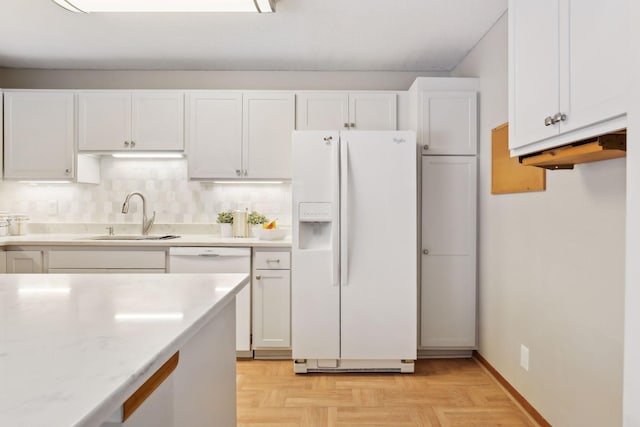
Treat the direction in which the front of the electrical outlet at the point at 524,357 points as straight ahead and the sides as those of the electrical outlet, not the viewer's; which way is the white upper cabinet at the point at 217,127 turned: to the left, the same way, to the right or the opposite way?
to the left

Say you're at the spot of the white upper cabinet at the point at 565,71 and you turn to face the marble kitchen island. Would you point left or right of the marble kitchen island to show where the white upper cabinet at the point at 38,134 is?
right

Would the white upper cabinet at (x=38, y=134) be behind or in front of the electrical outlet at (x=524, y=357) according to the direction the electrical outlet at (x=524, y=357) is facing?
in front

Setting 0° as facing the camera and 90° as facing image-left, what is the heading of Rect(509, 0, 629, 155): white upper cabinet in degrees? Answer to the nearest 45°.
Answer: approximately 45°

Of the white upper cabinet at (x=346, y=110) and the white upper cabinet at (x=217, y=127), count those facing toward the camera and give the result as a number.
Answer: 2

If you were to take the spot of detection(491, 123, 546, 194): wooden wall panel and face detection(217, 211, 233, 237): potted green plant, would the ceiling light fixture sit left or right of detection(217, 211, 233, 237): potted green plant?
left

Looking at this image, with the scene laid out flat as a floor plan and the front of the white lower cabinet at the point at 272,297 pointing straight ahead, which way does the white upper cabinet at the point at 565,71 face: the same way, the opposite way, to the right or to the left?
to the right

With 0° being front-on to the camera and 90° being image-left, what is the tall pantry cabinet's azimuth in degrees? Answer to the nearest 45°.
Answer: approximately 0°

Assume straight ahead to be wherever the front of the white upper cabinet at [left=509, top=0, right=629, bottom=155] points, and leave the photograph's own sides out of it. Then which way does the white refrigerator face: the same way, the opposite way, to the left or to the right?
to the left
